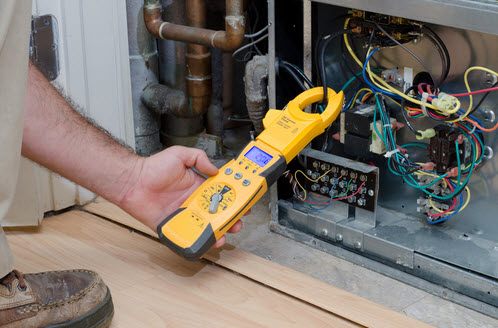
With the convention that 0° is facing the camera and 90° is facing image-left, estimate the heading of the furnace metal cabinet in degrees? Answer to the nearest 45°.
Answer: approximately 45°

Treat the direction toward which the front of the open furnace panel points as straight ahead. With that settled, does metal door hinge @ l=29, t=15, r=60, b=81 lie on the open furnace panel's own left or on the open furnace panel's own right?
on the open furnace panel's own right

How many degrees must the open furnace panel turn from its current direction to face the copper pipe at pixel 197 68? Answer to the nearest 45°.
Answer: approximately 90° to its right

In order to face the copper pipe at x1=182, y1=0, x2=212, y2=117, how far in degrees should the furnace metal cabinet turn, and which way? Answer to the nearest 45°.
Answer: approximately 90° to its right

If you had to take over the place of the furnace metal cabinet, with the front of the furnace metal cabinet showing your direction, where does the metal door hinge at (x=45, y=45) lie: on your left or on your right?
on your right

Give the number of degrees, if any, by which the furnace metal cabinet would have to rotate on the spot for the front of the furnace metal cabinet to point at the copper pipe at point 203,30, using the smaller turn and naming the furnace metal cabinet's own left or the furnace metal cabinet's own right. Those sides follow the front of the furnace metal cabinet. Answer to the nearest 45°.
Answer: approximately 90° to the furnace metal cabinet's own right
